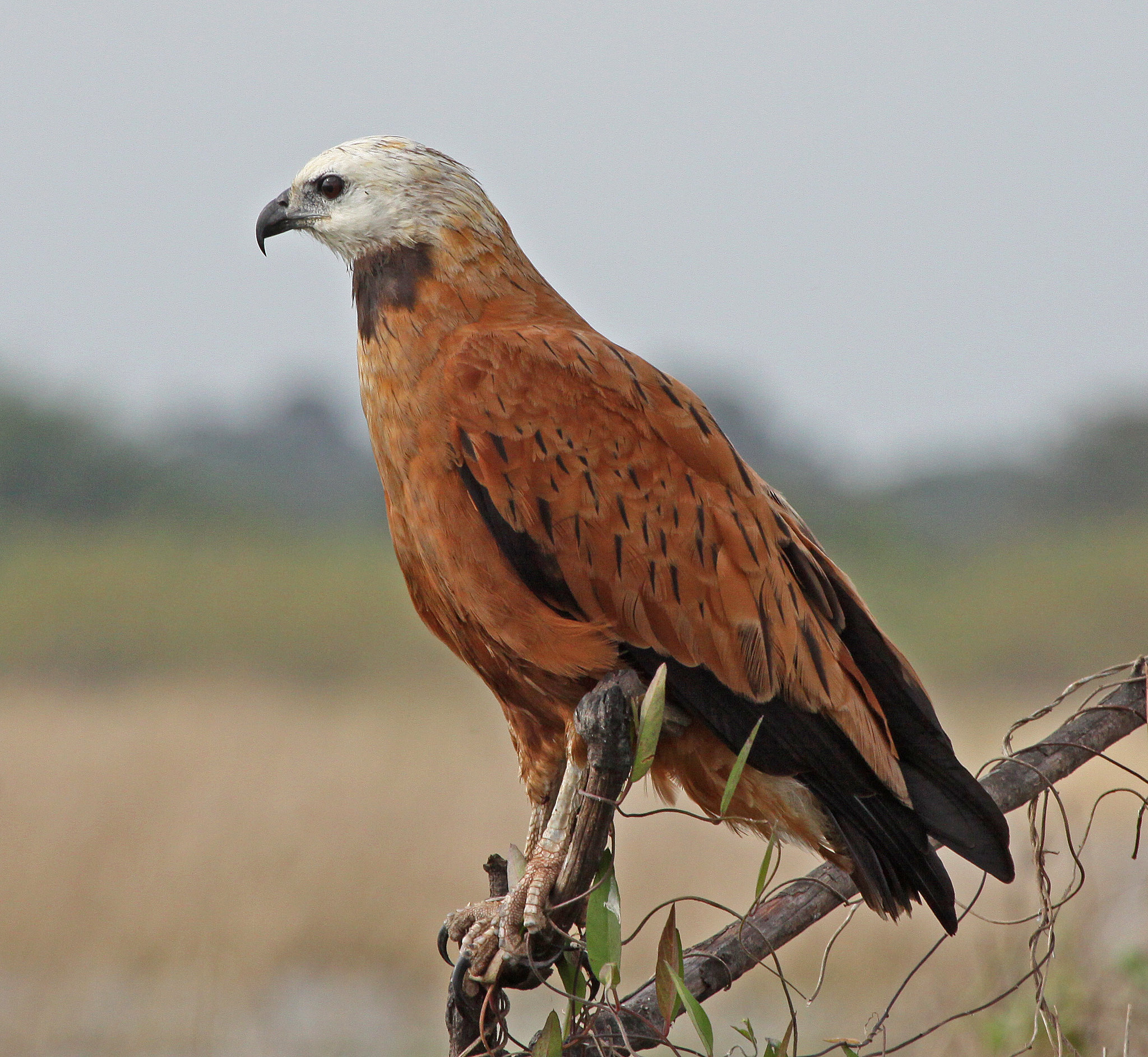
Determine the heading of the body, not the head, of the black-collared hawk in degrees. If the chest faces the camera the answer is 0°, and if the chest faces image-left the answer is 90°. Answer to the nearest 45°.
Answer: approximately 90°
